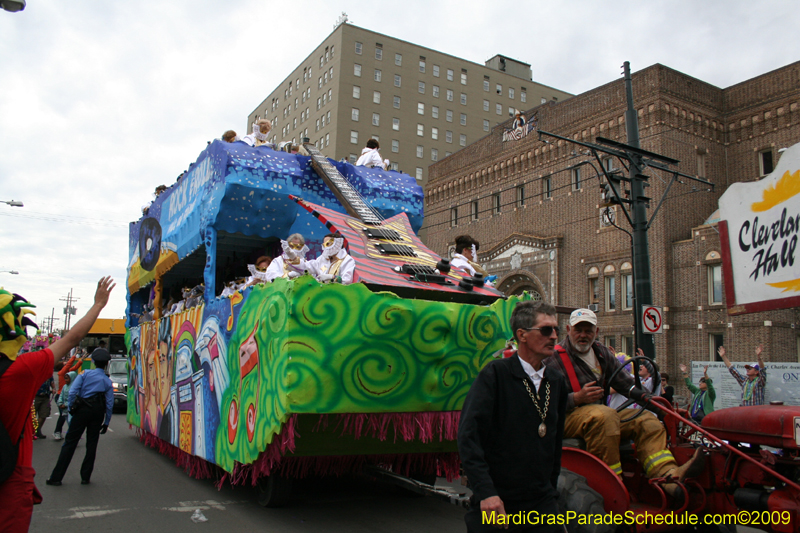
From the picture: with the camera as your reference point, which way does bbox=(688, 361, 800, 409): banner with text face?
facing the viewer

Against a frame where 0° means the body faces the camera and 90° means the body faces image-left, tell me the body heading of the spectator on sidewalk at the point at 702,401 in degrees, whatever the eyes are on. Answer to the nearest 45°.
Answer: approximately 45°

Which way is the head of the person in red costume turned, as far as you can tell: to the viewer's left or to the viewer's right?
to the viewer's right

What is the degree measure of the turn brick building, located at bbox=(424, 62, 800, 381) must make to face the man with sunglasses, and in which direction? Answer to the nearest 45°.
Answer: approximately 45° to its left

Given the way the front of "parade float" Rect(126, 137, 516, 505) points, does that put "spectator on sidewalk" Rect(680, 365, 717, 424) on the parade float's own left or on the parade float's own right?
on the parade float's own left

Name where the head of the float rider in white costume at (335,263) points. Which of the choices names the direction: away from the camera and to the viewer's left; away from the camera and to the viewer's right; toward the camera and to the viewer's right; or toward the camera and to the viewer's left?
toward the camera and to the viewer's left

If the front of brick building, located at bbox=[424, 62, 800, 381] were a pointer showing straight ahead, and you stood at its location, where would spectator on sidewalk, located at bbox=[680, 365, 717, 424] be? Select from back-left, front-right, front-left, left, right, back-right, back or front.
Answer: front-left

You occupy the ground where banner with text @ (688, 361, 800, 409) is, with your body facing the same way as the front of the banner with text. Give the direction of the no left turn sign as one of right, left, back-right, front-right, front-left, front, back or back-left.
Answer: front-right

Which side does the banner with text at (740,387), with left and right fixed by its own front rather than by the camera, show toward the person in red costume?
front

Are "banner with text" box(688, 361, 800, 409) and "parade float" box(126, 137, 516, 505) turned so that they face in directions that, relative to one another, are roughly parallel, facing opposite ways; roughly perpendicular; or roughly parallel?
roughly perpendicular
